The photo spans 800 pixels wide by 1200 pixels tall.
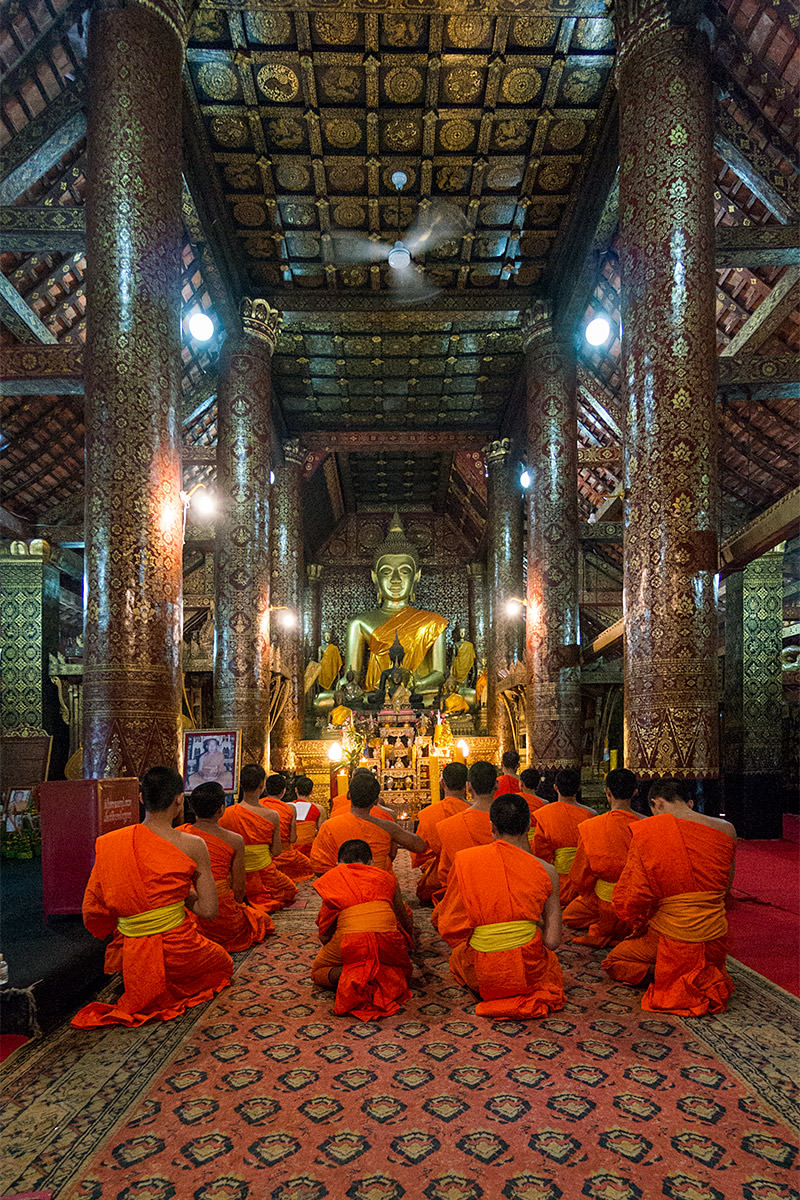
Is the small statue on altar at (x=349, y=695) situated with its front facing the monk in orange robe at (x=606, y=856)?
yes

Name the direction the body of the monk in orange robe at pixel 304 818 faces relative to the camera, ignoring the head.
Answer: away from the camera

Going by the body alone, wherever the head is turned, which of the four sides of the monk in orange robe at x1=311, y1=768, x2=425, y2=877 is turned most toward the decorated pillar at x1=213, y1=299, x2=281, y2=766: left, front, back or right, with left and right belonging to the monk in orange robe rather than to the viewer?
front

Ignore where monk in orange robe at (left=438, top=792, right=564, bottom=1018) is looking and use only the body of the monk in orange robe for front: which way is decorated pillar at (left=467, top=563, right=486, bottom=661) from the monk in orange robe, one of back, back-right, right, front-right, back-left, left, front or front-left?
front

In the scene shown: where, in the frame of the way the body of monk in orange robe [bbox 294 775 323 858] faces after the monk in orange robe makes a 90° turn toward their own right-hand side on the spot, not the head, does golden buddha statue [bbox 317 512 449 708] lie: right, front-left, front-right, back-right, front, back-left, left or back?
left

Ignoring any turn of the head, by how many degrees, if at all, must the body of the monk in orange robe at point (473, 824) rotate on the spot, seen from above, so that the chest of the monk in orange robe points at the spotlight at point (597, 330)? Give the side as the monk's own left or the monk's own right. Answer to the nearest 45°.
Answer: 0° — they already face it

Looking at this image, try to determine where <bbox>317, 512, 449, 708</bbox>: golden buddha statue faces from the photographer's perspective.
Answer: facing the viewer

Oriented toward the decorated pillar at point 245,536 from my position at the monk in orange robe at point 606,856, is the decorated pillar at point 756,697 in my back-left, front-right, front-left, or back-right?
front-right

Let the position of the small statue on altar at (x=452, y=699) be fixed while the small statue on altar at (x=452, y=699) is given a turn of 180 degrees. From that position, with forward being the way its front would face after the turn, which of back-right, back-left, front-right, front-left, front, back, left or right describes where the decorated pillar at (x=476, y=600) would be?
front

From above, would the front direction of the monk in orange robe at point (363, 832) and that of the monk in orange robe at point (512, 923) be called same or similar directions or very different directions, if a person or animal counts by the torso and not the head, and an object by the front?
same or similar directions

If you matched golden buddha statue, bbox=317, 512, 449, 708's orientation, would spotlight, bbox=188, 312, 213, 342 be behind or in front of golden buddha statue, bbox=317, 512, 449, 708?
in front

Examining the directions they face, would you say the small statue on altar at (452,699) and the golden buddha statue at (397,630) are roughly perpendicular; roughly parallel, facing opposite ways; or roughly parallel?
roughly parallel

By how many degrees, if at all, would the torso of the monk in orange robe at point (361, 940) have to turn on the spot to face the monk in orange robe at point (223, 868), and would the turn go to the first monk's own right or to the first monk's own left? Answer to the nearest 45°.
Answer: approximately 45° to the first monk's own left

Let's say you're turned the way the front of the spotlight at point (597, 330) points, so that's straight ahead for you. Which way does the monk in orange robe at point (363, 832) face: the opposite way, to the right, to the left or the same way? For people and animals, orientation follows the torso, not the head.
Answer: the opposite way

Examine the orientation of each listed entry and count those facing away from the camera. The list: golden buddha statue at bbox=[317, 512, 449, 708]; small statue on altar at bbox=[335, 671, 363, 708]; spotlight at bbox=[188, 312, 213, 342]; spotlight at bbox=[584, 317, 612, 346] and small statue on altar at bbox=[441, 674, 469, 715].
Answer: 0

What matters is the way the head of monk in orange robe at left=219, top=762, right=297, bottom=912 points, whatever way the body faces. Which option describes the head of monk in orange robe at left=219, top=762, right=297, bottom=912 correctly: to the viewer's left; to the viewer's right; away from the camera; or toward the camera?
away from the camera

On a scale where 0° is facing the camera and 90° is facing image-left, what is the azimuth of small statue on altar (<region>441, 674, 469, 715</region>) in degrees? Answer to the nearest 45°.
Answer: approximately 0°

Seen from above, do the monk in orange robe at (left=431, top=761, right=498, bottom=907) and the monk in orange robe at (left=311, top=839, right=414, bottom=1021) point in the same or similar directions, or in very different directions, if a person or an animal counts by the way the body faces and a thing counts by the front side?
same or similar directions

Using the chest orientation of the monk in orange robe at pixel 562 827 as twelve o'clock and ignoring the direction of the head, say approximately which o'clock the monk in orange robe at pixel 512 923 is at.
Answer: the monk in orange robe at pixel 512 923 is roughly at 6 o'clock from the monk in orange robe at pixel 562 827.
